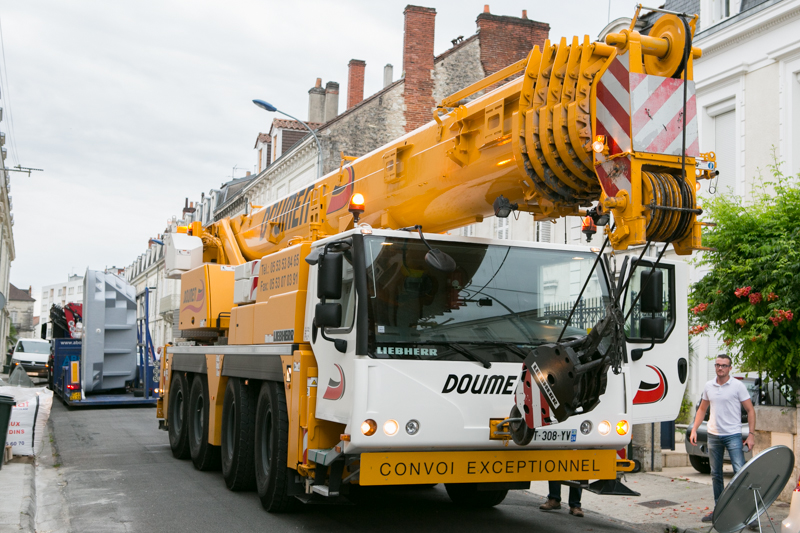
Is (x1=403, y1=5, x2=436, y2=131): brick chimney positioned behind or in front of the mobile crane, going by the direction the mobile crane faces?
behind

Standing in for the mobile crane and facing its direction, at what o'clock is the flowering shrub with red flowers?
The flowering shrub with red flowers is roughly at 9 o'clock from the mobile crane.

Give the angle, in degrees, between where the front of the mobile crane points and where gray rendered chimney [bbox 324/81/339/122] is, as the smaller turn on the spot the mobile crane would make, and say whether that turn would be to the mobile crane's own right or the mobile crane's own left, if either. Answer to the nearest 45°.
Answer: approximately 135° to the mobile crane's own left

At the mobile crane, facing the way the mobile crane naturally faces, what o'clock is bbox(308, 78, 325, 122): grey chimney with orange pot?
The grey chimney with orange pot is roughly at 7 o'clock from the mobile crane.

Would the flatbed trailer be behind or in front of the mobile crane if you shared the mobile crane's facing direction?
behind

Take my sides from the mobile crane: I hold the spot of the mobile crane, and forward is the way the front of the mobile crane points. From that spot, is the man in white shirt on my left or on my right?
on my left

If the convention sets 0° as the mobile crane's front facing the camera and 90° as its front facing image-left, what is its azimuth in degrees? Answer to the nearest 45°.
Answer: approximately 315°

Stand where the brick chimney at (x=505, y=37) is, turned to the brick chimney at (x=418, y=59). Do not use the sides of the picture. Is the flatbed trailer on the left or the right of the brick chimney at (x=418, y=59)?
left

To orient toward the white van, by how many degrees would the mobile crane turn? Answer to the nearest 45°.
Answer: approximately 180°
